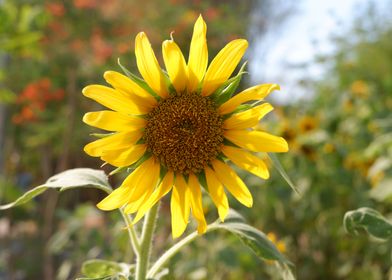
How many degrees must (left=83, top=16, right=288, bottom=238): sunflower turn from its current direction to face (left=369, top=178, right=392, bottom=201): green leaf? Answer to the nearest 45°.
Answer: approximately 135° to its left

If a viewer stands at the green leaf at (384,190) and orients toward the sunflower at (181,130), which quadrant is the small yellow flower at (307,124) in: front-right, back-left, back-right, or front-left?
back-right

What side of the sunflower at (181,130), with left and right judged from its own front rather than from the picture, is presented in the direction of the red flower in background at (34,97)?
back

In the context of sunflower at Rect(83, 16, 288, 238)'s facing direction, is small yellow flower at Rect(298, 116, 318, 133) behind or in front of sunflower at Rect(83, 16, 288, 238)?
behind

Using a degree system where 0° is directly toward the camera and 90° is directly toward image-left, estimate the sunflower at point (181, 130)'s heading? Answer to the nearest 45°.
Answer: approximately 0°

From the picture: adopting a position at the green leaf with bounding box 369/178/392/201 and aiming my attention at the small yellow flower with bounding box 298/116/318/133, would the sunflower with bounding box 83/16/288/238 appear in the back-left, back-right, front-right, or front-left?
back-left
